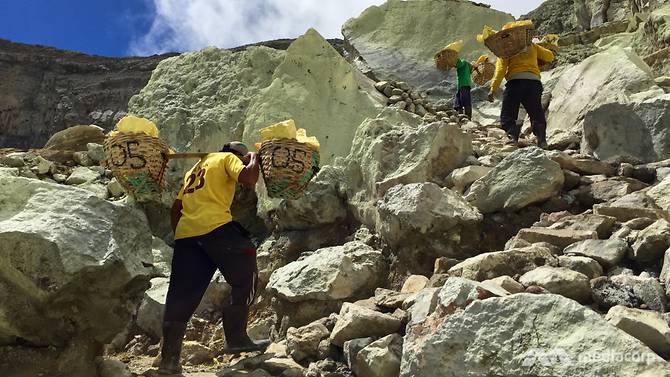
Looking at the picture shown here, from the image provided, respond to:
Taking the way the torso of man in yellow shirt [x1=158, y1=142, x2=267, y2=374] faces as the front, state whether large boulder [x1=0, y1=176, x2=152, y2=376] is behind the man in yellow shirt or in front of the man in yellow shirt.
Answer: behind

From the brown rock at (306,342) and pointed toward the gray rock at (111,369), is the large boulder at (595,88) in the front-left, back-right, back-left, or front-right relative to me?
back-right

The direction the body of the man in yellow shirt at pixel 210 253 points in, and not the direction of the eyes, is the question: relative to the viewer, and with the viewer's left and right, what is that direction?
facing away from the viewer and to the right of the viewer

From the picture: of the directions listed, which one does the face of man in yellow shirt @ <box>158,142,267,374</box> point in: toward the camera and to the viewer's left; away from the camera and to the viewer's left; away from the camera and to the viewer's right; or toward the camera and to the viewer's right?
away from the camera and to the viewer's right

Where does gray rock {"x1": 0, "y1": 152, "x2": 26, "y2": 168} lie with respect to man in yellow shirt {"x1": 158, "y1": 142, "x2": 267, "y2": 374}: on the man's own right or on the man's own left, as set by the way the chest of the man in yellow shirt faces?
on the man's own left

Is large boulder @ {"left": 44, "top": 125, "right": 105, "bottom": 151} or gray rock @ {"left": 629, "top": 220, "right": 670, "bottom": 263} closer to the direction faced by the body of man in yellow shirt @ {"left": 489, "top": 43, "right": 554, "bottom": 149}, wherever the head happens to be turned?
the large boulder

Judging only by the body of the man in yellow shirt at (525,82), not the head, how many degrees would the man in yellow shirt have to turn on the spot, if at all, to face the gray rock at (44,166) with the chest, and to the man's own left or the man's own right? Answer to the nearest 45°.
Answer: approximately 90° to the man's own left

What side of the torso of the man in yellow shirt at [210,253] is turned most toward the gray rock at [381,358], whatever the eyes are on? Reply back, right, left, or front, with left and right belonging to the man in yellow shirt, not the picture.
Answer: right

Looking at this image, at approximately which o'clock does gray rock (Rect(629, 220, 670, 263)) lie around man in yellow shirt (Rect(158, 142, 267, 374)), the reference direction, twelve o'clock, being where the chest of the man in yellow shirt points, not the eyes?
The gray rock is roughly at 2 o'clock from the man in yellow shirt.

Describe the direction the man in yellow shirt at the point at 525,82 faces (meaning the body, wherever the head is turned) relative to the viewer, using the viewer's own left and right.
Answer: facing away from the viewer
